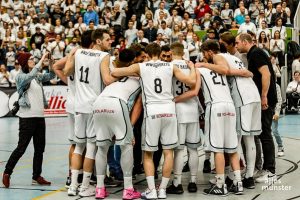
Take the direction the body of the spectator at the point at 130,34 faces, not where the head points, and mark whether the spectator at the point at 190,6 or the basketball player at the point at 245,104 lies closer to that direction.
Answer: the basketball player

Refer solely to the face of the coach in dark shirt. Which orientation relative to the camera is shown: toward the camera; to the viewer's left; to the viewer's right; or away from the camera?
to the viewer's left

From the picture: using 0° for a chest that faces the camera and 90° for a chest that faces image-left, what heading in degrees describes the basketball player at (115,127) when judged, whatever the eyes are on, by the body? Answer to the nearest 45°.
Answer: approximately 225°

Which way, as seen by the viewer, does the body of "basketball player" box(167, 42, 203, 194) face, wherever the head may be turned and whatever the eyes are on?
away from the camera

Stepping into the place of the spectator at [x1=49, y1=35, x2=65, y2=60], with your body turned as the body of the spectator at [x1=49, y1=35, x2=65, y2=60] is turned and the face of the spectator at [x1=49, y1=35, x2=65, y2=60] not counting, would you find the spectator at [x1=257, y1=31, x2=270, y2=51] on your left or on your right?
on your left

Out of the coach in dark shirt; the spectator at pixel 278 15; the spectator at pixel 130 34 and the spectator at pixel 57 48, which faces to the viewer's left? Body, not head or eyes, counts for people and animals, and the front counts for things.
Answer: the coach in dark shirt

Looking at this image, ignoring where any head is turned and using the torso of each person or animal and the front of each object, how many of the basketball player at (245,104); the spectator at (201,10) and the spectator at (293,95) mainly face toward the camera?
2

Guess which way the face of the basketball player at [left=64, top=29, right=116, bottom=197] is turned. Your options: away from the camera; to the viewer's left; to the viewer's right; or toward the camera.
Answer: to the viewer's right

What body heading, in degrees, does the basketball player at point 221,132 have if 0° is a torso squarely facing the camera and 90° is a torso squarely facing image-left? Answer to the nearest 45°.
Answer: approximately 135°

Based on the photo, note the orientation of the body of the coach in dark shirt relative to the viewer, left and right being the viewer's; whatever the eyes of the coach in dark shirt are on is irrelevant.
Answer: facing to the left of the viewer

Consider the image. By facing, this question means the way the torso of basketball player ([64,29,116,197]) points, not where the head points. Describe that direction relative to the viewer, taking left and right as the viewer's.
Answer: facing away from the viewer and to the right of the viewer

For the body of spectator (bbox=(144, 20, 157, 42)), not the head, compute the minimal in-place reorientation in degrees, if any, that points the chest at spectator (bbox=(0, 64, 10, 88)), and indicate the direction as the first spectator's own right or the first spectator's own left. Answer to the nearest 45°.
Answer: approximately 90° to the first spectator's own right
